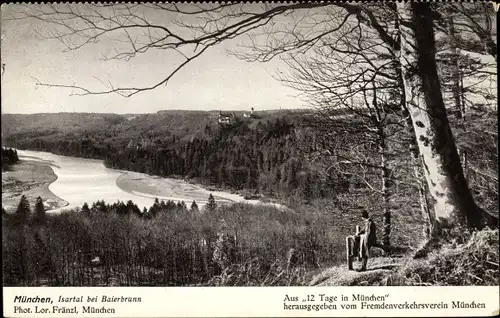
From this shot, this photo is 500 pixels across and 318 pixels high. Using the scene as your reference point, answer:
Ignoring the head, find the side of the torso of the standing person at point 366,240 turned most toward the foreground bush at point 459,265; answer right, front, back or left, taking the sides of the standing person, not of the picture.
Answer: back

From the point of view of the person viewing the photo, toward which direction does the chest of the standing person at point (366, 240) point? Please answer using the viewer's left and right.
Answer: facing to the left of the viewer
